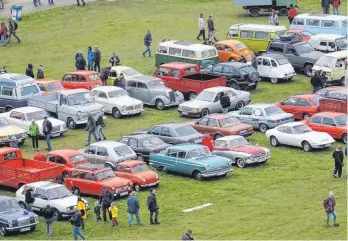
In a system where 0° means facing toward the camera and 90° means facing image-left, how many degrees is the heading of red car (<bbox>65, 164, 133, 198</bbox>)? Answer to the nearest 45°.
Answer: approximately 315°

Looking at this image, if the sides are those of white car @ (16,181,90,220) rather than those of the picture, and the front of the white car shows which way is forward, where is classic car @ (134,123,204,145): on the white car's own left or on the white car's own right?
on the white car's own left

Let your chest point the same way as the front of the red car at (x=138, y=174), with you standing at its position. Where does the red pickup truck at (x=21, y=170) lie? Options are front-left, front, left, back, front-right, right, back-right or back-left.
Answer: back-right

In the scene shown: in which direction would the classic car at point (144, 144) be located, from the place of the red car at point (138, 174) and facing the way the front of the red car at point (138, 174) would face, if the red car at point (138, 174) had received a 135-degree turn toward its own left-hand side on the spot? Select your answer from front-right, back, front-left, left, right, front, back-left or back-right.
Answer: front

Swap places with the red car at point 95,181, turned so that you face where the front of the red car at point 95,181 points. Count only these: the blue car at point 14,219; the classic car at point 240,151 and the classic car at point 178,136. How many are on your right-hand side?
1
